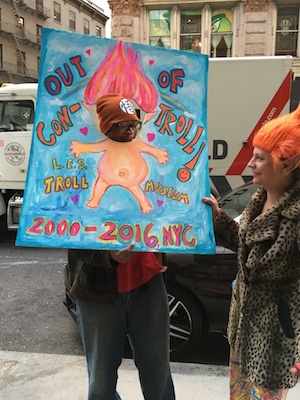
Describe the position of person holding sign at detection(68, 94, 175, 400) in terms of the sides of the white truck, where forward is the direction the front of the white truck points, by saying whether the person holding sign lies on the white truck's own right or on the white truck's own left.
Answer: on the white truck's own left

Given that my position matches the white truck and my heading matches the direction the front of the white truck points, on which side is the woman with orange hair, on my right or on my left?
on my left

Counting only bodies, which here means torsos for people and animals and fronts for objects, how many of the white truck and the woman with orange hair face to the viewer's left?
2

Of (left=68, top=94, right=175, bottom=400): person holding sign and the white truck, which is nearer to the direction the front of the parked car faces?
the person holding sign

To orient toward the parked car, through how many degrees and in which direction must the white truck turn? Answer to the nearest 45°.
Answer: approximately 90° to its left

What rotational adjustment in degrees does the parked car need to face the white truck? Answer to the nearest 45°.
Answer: approximately 135° to its right

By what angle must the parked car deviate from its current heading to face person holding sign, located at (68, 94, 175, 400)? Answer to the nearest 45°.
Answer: approximately 45° to its left

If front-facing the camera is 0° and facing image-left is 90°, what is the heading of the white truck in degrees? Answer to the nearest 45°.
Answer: approximately 90°

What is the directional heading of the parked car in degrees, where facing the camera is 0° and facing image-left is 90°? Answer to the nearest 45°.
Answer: approximately 45°

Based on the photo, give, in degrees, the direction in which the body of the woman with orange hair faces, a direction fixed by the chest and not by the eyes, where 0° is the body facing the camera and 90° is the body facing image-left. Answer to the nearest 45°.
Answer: approximately 90°

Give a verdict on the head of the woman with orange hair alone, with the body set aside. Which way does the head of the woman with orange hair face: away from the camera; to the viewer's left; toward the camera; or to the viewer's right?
to the viewer's left

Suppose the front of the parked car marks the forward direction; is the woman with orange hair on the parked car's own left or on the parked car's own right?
on the parked car's own left
